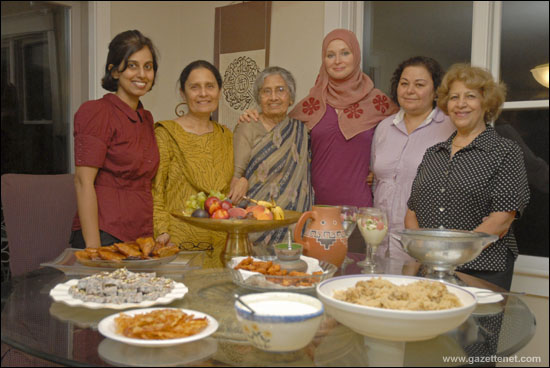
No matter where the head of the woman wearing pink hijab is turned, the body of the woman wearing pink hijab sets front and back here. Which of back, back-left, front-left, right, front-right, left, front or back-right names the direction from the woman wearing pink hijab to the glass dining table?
front

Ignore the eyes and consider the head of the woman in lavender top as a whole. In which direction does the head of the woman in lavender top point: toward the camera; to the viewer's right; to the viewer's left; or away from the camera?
toward the camera

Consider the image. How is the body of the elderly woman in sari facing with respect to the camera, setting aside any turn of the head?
toward the camera

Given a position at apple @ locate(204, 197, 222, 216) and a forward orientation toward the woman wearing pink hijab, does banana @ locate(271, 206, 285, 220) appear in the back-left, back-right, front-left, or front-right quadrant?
front-right

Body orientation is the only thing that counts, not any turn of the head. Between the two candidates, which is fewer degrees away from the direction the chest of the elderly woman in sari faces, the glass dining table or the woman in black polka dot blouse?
the glass dining table

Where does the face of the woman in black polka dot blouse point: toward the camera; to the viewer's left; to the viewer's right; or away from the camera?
toward the camera

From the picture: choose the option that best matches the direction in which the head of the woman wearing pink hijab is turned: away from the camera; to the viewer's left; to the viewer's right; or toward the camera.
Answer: toward the camera

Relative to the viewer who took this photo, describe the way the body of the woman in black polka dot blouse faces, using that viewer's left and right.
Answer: facing the viewer and to the left of the viewer

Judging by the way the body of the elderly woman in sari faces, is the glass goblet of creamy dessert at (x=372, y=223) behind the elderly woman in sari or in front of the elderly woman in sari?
in front

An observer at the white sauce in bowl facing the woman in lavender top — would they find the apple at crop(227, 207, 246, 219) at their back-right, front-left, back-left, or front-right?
front-left

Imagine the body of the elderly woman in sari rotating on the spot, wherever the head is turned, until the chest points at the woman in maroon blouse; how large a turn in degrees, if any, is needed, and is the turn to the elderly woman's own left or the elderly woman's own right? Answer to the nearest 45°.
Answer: approximately 45° to the elderly woman's own right

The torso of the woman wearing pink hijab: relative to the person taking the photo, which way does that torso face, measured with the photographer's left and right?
facing the viewer

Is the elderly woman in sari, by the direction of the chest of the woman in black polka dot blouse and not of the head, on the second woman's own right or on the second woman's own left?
on the second woman's own right

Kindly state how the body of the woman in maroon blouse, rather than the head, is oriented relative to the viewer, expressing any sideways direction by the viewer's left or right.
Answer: facing the viewer and to the right of the viewer

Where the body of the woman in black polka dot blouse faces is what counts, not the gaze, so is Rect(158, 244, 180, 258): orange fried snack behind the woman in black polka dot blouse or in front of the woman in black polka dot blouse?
in front

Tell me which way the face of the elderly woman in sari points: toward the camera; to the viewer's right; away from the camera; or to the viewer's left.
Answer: toward the camera
